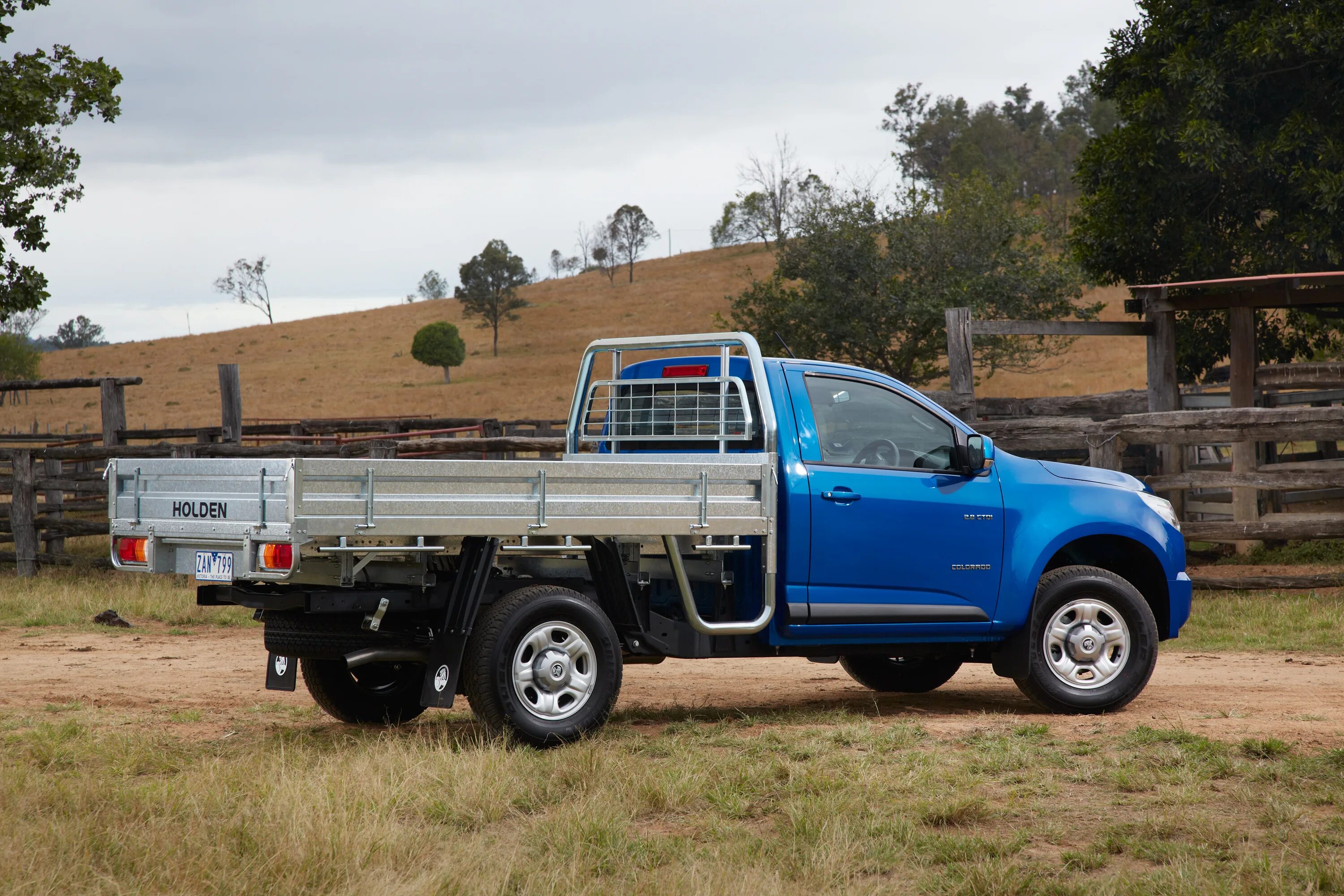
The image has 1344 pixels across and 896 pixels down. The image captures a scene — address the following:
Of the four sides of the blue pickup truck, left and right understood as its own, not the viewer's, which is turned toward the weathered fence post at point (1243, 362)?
front

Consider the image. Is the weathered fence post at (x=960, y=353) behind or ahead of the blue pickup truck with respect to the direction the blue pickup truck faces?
ahead

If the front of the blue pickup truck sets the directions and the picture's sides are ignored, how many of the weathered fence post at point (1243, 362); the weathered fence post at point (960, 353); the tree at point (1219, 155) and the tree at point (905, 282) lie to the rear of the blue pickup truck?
0

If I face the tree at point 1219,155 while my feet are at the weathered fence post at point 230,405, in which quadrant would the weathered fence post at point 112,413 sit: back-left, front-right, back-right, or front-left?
back-left

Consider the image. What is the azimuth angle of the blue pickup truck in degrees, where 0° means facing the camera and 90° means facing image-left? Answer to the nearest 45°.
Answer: approximately 225°

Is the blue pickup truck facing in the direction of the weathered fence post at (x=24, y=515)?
no

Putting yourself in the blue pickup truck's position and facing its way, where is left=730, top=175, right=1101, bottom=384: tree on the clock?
The tree is roughly at 11 o'clock from the blue pickup truck.

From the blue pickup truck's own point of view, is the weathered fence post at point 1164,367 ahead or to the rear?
ahead

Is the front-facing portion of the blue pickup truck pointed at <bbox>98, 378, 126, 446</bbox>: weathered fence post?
no
